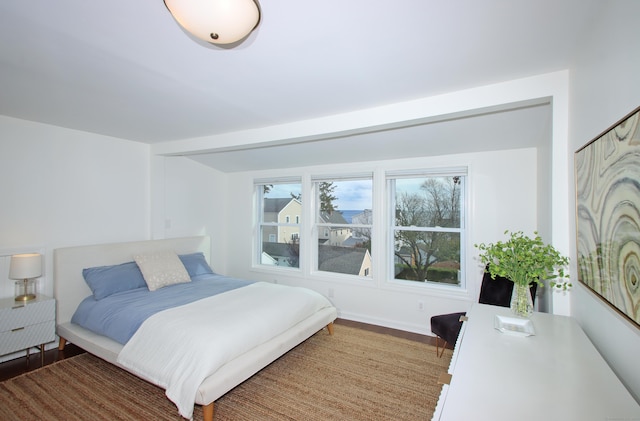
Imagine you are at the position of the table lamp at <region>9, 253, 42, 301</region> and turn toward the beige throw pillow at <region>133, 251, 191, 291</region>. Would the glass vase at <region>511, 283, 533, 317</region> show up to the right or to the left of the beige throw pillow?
right

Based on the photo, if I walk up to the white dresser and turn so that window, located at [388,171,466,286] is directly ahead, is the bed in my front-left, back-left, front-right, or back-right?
front-left

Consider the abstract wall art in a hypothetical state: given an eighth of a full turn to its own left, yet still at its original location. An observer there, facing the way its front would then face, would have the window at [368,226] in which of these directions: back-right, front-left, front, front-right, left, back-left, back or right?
right

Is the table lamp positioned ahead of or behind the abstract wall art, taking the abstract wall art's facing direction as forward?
ahead

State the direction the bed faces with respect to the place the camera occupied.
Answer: facing the viewer and to the right of the viewer

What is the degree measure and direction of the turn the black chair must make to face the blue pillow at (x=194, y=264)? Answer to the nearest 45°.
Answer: approximately 45° to its right

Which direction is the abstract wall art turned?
to the viewer's left

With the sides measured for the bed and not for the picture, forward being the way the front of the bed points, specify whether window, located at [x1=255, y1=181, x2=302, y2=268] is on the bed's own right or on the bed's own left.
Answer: on the bed's own left

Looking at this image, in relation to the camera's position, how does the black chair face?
facing the viewer and to the left of the viewer

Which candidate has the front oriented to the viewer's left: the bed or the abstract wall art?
the abstract wall art

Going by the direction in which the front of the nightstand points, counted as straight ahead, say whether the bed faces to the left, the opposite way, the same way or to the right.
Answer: the same way

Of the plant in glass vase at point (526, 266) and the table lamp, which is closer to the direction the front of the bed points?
the plant in glass vase

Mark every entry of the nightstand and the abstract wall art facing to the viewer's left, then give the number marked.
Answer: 1

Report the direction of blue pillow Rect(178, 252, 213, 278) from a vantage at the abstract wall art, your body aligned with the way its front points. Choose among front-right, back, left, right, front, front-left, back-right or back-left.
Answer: front

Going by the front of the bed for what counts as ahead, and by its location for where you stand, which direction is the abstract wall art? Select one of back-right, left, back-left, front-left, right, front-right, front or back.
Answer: front

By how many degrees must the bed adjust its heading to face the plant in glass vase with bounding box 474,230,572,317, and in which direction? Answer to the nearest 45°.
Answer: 0° — it already faces it

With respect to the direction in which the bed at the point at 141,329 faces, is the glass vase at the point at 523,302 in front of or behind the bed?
in front

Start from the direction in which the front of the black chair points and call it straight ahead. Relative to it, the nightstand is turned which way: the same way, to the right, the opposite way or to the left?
the opposite way

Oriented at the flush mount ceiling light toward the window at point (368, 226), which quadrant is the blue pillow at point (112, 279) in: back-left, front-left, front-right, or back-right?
front-left

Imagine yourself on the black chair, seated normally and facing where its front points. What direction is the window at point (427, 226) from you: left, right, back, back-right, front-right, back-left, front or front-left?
right

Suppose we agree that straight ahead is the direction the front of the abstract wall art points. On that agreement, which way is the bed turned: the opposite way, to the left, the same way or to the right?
the opposite way
